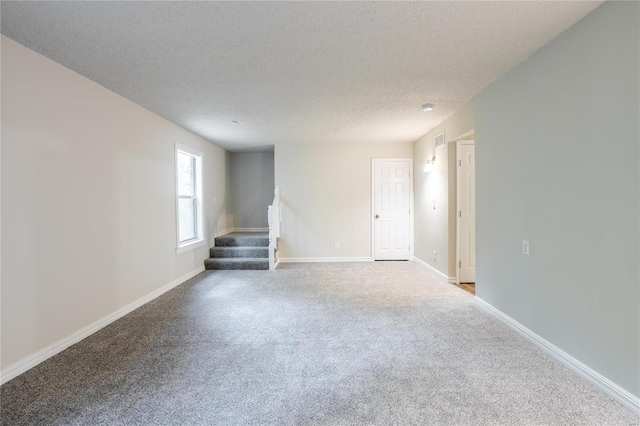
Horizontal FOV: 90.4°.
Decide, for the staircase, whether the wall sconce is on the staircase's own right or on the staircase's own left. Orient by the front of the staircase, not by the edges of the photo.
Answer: on the staircase's own left

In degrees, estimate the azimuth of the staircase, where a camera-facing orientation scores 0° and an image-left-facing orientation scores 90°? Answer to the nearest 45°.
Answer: approximately 0°

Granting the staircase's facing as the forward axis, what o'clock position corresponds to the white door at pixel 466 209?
The white door is roughly at 10 o'clock from the staircase.

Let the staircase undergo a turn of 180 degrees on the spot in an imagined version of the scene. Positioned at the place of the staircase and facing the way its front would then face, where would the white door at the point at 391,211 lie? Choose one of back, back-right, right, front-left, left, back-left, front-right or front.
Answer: right
